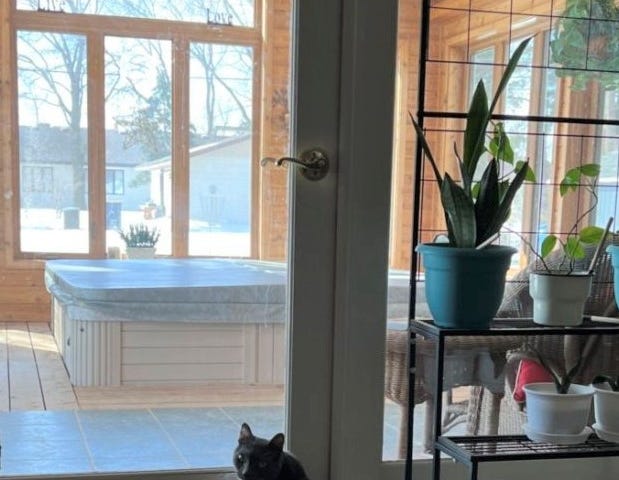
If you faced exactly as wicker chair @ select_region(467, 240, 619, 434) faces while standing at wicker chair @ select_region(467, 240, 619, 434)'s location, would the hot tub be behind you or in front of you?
in front

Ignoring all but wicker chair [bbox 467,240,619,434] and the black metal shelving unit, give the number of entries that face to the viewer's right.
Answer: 0

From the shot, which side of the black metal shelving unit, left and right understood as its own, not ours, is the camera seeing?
front

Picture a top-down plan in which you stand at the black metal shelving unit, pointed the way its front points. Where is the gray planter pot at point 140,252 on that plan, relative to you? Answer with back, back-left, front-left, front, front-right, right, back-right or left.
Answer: right

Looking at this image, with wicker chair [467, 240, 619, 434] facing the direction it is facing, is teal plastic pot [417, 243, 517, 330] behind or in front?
in front

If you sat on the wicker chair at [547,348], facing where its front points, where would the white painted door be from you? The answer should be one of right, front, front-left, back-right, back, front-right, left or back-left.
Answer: front
